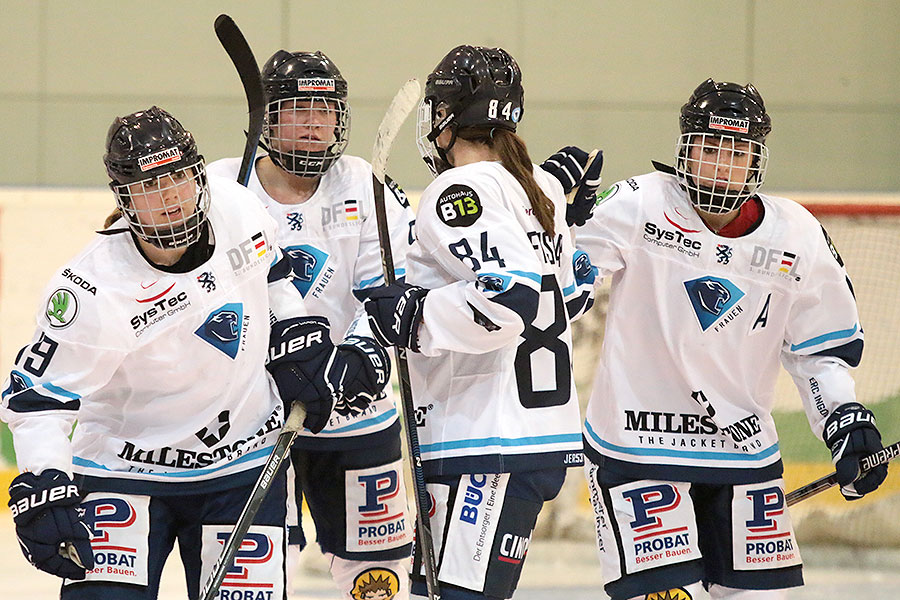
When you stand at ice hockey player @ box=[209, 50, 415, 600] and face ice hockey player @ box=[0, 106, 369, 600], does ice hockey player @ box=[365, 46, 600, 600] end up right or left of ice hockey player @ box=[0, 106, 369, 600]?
left

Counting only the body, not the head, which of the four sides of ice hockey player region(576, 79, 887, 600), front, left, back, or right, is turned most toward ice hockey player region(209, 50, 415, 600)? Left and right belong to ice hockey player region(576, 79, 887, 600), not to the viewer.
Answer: right

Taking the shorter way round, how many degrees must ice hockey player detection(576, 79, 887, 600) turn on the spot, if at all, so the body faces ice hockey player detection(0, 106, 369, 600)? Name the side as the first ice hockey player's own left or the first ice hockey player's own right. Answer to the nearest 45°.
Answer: approximately 45° to the first ice hockey player's own right

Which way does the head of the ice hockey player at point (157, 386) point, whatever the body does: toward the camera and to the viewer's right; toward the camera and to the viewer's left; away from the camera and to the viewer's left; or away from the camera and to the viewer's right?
toward the camera and to the viewer's right

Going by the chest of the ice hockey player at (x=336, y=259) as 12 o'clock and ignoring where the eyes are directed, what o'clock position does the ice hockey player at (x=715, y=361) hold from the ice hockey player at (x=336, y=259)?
the ice hockey player at (x=715, y=361) is roughly at 10 o'clock from the ice hockey player at (x=336, y=259).

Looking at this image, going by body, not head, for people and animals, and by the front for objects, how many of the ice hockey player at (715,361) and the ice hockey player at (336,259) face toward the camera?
2

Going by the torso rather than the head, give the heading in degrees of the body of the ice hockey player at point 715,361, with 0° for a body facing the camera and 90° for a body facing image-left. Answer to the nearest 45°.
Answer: approximately 0°
